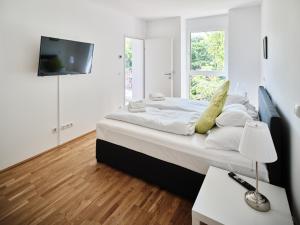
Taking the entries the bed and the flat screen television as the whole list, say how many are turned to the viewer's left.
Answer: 1

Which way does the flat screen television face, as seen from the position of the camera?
facing the viewer and to the right of the viewer

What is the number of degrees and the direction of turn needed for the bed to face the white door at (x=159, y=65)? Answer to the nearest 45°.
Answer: approximately 90° to its right

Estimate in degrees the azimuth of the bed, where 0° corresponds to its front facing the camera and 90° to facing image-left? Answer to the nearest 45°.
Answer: approximately 90°

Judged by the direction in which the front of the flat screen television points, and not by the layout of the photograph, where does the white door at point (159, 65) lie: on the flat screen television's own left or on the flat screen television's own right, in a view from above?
on the flat screen television's own left
